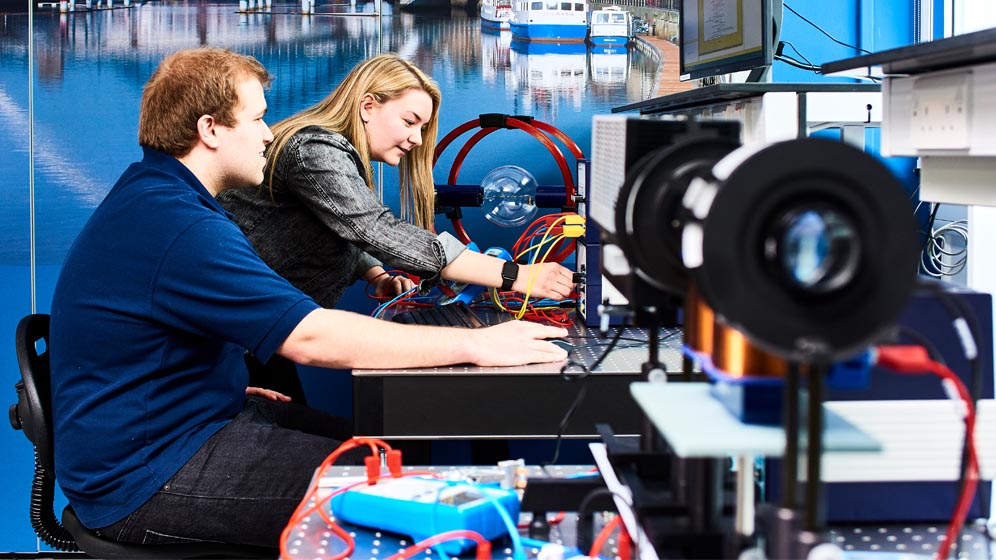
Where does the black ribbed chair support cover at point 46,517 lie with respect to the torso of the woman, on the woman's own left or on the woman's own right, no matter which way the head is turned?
on the woman's own right

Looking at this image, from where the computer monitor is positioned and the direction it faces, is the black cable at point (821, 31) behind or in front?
behind

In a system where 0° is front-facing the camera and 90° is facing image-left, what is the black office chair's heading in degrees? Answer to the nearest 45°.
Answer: approximately 270°

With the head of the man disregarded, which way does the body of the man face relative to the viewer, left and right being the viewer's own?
facing to the right of the viewer

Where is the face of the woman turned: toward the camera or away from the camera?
toward the camera

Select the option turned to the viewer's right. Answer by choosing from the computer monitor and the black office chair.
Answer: the black office chair

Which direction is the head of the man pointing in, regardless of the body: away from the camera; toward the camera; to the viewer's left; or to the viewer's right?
to the viewer's right

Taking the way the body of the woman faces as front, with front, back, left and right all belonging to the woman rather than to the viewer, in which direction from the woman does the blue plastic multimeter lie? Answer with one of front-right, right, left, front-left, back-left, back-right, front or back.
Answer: right

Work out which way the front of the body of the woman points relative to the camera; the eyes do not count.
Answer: to the viewer's right

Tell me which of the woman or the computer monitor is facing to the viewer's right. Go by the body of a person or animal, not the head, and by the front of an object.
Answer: the woman
